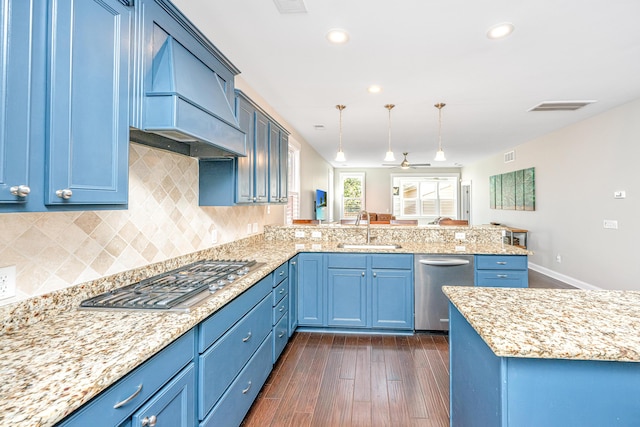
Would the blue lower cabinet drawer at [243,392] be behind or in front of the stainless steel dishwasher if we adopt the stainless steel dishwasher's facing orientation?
in front

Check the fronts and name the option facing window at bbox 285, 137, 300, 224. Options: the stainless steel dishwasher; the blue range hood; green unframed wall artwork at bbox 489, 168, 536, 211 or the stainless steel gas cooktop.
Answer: the green unframed wall artwork

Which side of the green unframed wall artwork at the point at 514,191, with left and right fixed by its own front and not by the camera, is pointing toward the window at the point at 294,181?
front

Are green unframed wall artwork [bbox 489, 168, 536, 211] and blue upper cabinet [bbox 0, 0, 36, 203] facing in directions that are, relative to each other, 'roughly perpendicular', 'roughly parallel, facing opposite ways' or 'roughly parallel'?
roughly parallel, facing opposite ways

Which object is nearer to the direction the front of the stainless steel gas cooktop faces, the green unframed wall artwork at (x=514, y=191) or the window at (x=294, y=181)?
the green unframed wall artwork

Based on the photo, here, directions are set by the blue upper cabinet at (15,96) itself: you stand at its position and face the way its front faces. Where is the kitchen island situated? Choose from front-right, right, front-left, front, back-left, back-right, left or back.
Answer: front

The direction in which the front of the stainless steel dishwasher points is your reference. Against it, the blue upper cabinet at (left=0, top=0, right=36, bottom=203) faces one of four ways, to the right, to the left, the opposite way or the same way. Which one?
to the left

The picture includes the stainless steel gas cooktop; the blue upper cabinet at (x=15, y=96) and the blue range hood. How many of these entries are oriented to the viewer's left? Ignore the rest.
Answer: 0

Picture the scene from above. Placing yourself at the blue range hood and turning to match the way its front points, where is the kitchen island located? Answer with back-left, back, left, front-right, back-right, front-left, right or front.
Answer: front

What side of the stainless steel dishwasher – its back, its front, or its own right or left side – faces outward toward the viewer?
front

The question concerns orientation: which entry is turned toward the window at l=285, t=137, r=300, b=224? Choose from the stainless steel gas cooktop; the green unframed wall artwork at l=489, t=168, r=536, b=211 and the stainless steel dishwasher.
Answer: the green unframed wall artwork

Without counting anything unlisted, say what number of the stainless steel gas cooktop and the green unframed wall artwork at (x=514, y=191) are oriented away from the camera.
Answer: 0

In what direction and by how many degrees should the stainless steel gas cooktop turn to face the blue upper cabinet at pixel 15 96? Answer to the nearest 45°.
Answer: approximately 90° to its right

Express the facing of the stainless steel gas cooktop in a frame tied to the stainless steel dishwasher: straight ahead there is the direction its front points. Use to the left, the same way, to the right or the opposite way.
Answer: to the left

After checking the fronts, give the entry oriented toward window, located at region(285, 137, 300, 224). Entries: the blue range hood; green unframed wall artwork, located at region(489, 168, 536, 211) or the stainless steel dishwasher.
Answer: the green unframed wall artwork

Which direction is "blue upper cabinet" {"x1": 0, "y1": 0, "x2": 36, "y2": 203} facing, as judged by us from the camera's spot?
facing the viewer and to the right of the viewer

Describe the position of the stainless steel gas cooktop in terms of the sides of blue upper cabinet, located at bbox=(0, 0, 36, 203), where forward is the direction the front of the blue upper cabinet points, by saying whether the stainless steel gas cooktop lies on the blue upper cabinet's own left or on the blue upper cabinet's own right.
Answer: on the blue upper cabinet's own left

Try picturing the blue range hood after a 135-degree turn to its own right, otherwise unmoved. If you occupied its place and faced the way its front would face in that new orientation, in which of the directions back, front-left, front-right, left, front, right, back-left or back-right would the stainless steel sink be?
back-right

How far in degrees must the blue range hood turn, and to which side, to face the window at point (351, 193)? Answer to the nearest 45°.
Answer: approximately 90° to its left

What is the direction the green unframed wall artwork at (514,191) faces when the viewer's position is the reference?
facing the viewer and to the left of the viewer

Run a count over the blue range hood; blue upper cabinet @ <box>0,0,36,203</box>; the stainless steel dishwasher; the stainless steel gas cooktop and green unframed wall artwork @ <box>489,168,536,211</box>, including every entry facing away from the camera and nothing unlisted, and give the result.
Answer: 0
